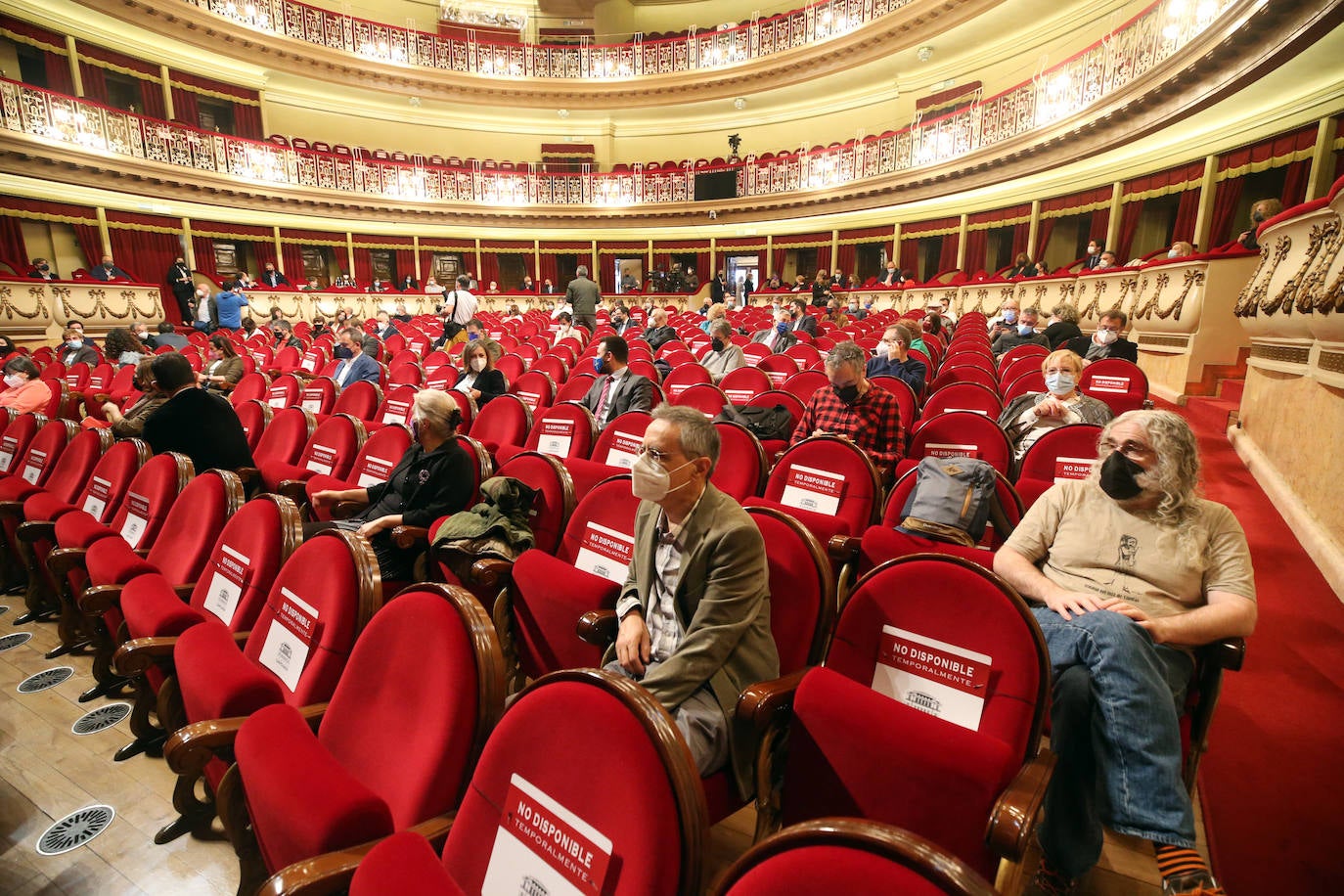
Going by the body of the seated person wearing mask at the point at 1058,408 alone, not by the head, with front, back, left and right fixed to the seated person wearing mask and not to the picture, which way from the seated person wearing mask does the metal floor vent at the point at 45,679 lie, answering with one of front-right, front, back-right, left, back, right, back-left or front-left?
front-right

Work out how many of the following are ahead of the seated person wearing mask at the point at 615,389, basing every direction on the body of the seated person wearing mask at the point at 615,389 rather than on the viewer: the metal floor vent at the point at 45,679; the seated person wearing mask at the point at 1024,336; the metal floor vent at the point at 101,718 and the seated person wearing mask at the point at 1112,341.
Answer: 2

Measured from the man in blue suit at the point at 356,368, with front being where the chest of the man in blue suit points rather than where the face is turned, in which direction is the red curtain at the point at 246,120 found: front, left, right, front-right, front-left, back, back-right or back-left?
back-right

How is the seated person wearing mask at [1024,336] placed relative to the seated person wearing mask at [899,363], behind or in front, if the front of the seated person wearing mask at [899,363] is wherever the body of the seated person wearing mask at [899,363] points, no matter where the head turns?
behind

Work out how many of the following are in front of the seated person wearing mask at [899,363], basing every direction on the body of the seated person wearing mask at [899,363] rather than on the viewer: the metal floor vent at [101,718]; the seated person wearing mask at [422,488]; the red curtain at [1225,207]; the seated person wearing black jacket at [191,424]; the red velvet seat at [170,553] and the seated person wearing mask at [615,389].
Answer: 5

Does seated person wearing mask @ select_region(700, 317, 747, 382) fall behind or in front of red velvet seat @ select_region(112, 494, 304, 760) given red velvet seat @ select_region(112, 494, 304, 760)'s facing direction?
behind

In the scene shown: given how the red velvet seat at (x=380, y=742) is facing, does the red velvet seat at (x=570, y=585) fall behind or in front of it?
behind

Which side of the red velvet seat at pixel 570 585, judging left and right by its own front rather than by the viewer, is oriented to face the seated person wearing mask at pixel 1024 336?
back
